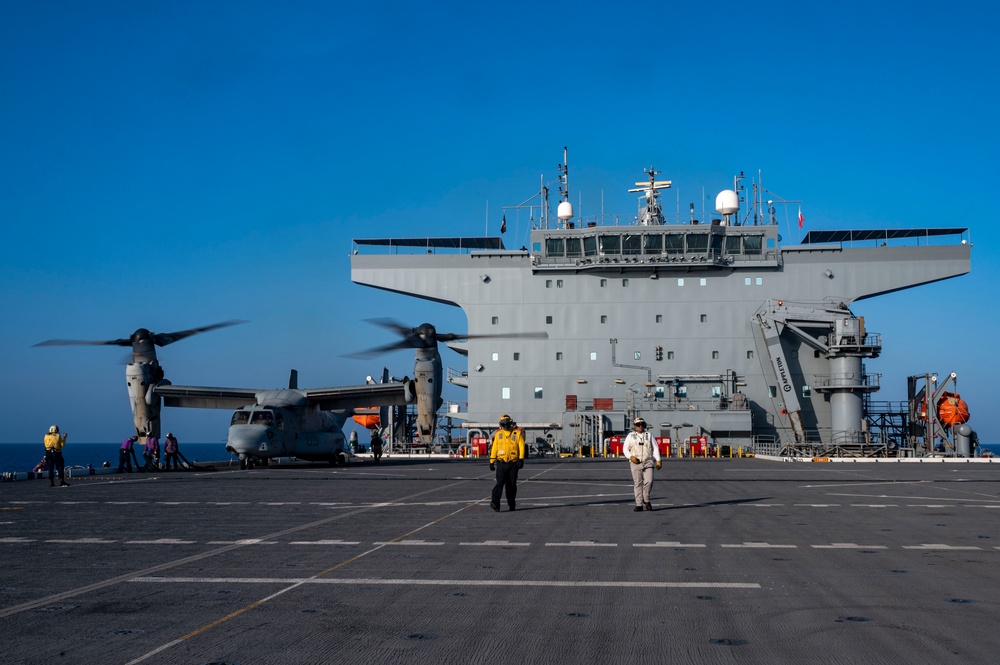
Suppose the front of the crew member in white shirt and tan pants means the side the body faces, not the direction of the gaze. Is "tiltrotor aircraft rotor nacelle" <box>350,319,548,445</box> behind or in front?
behind

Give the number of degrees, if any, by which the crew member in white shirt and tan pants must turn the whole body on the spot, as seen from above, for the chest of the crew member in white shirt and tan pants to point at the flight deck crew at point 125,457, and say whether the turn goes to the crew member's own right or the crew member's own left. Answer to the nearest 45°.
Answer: approximately 135° to the crew member's own right

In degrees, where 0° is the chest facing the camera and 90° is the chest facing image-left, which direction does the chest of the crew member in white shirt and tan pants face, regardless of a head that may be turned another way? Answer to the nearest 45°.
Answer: approximately 0°

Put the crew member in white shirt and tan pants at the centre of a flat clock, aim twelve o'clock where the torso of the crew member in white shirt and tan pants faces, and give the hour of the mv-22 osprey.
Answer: The mv-22 osprey is roughly at 5 o'clock from the crew member in white shirt and tan pants.

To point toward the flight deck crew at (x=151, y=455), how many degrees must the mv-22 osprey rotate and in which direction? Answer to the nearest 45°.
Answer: approximately 90° to its right

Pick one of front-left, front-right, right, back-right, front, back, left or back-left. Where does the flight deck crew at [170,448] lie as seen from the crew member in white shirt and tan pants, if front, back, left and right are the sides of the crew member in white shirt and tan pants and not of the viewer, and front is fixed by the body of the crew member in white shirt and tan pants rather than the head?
back-right

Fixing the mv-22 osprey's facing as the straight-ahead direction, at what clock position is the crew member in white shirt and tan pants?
The crew member in white shirt and tan pants is roughly at 10 o'clock from the mv-22 osprey.

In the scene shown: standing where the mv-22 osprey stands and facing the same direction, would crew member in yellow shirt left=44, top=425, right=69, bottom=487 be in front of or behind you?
in front

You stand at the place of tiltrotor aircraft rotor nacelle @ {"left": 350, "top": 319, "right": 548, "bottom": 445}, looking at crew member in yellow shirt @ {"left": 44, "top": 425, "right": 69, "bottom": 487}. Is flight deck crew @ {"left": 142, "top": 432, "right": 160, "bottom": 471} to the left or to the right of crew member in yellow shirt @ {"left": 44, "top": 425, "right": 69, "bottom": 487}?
right

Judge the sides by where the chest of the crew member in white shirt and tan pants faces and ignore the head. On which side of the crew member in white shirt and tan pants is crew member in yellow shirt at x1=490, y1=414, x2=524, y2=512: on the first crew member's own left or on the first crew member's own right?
on the first crew member's own right

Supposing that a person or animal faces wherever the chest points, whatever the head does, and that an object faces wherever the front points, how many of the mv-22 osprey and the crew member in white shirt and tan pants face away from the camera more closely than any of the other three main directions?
0

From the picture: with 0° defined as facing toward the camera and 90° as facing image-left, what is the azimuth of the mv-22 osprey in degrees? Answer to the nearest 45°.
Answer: approximately 45°
